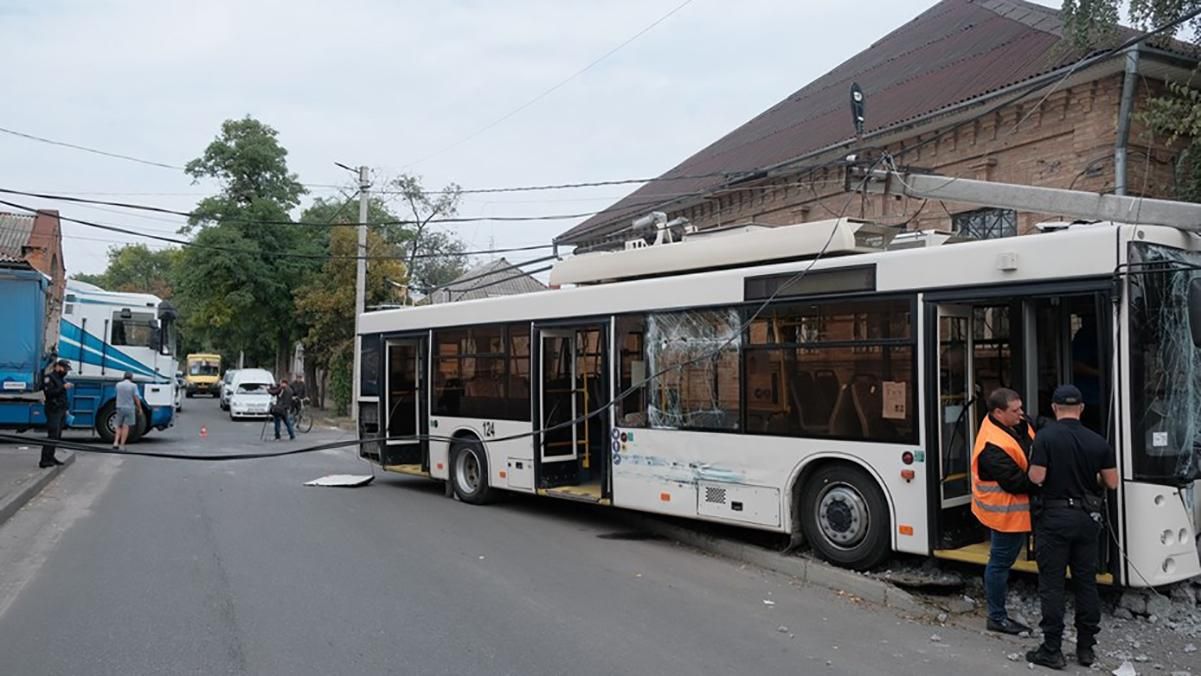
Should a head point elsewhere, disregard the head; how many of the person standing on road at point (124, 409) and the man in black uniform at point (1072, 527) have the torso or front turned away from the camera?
2

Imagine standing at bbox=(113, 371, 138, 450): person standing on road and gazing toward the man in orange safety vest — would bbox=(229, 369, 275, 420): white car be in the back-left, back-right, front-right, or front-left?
back-left

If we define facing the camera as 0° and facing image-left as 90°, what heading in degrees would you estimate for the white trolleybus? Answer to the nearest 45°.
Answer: approximately 315°

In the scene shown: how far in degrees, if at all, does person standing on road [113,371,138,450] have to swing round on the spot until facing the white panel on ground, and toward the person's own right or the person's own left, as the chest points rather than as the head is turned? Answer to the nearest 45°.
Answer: approximately 135° to the person's own right

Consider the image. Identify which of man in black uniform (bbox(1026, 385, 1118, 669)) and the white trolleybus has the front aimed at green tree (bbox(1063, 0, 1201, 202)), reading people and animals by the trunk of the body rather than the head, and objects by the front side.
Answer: the man in black uniform

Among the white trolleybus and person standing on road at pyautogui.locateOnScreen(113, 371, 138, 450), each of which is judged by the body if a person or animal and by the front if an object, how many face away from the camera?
1

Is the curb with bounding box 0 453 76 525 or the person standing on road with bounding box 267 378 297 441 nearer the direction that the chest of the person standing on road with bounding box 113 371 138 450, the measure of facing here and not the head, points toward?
the person standing on road

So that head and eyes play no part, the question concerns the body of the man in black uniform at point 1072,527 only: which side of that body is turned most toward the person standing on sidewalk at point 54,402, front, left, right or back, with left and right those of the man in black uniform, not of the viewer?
left

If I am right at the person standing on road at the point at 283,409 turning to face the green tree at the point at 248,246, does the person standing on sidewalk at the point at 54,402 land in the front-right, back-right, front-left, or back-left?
back-left

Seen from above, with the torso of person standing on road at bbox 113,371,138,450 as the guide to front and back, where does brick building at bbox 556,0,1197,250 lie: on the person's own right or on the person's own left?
on the person's own right

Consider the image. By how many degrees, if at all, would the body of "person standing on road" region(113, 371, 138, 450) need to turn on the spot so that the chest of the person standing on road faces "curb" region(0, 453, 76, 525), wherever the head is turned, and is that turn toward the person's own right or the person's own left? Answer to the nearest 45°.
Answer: approximately 180°

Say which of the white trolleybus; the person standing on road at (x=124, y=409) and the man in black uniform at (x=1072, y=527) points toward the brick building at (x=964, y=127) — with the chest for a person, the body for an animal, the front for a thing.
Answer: the man in black uniform

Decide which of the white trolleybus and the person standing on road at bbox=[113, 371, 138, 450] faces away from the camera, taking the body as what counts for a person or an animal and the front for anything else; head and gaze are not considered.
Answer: the person standing on road

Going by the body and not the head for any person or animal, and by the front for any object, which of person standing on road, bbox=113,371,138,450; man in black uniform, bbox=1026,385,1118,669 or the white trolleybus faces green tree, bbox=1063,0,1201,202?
the man in black uniform

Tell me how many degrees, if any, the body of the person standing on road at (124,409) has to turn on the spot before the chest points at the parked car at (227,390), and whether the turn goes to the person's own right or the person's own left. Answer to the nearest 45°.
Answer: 0° — they already face it

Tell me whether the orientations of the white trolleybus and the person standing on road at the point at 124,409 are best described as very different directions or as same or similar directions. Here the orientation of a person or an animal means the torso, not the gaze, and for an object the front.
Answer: very different directions

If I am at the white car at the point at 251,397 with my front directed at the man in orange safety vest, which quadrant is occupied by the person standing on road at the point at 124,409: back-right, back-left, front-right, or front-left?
front-right

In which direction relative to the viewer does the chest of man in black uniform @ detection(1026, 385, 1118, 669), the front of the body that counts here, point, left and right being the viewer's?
facing away from the viewer

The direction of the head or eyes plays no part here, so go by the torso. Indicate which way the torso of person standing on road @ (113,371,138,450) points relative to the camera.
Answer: away from the camera

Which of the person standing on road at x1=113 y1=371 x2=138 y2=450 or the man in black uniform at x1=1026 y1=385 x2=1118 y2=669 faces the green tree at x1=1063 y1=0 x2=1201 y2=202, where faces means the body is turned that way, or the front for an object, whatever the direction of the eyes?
the man in black uniform
